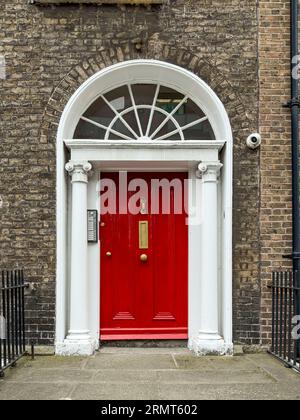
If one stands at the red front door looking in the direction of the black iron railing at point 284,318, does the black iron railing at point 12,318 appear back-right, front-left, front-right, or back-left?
back-right

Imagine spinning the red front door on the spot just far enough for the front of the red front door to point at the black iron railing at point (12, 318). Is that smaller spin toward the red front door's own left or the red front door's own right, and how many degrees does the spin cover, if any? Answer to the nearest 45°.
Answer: approximately 45° to the red front door's own right

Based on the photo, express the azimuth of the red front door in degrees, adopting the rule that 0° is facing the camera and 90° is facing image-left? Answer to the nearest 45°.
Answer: approximately 0°

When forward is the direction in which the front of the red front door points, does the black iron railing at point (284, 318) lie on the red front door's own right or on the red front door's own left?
on the red front door's own left
